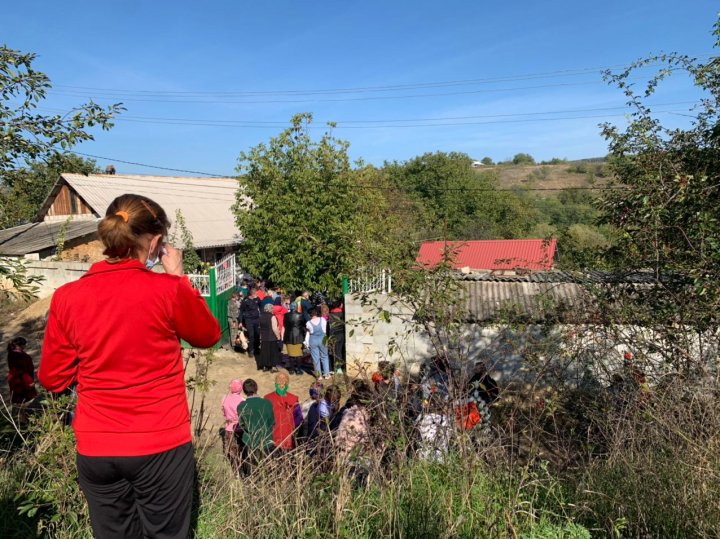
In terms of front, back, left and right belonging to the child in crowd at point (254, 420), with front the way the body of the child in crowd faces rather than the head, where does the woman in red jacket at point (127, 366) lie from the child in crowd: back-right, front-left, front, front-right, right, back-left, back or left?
back

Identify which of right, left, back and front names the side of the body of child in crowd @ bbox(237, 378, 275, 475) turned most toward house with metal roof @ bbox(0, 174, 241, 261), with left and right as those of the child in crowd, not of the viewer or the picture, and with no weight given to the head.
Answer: front

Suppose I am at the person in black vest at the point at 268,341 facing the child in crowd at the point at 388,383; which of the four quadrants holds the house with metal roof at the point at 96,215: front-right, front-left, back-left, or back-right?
back-right

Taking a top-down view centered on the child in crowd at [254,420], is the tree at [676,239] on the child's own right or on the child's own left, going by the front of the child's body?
on the child's own right

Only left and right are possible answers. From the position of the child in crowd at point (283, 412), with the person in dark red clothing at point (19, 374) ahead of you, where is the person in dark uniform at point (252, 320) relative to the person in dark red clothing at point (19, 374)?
right

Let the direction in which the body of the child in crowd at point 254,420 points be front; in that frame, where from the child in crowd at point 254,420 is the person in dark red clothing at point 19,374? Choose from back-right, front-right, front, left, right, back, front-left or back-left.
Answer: front-left

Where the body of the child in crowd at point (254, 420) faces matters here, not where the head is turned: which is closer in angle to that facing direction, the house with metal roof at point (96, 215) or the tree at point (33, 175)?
the house with metal roof

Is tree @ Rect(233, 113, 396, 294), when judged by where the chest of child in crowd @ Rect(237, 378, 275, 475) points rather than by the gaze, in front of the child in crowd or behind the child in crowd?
in front

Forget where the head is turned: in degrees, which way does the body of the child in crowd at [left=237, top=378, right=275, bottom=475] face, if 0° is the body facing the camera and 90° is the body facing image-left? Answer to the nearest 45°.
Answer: approximately 180°

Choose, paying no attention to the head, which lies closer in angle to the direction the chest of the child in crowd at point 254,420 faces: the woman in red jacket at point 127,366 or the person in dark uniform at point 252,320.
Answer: the person in dark uniform

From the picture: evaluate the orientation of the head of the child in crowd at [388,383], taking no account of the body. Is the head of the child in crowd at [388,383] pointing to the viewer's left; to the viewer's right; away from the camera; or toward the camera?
away from the camera

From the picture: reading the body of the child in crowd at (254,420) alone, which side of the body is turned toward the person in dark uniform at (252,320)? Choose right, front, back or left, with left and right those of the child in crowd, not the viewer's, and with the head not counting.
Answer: front
